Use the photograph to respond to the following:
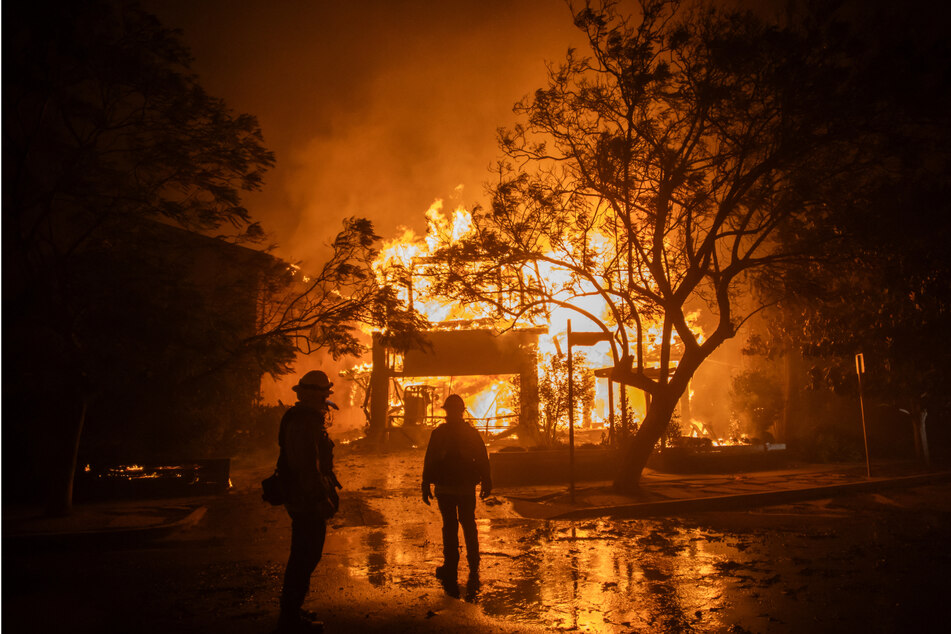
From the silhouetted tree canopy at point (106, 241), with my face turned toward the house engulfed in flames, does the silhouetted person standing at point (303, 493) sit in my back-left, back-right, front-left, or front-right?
back-right

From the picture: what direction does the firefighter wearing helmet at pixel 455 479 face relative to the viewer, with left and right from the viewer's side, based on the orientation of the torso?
facing away from the viewer

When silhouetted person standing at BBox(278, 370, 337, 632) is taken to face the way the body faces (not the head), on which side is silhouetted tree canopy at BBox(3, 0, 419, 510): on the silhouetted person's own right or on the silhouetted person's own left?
on the silhouetted person's own left

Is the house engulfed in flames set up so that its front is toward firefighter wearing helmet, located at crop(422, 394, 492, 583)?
yes

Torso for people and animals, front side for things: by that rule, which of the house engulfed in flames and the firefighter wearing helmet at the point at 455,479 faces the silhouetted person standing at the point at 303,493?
the house engulfed in flames

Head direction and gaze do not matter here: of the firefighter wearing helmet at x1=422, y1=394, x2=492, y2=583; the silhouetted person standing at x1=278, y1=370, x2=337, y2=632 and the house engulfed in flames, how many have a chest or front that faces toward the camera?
1

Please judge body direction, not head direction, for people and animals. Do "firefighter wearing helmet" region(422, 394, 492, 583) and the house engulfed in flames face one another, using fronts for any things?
yes

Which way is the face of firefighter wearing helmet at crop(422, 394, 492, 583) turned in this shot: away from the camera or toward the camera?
away from the camera

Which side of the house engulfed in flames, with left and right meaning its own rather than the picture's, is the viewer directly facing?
front

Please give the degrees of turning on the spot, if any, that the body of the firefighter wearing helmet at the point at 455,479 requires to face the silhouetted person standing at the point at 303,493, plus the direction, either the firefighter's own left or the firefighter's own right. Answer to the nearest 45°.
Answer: approximately 135° to the firefighter's own left

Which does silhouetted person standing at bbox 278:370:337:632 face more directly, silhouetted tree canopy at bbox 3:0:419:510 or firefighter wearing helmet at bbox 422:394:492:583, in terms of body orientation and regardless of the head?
the firefighter wearing helmet

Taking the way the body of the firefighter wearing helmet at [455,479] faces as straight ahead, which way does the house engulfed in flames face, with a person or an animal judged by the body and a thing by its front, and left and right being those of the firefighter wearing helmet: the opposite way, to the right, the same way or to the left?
the opposite way

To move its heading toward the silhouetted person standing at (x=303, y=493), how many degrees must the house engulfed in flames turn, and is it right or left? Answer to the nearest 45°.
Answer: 0° — it already faces them
